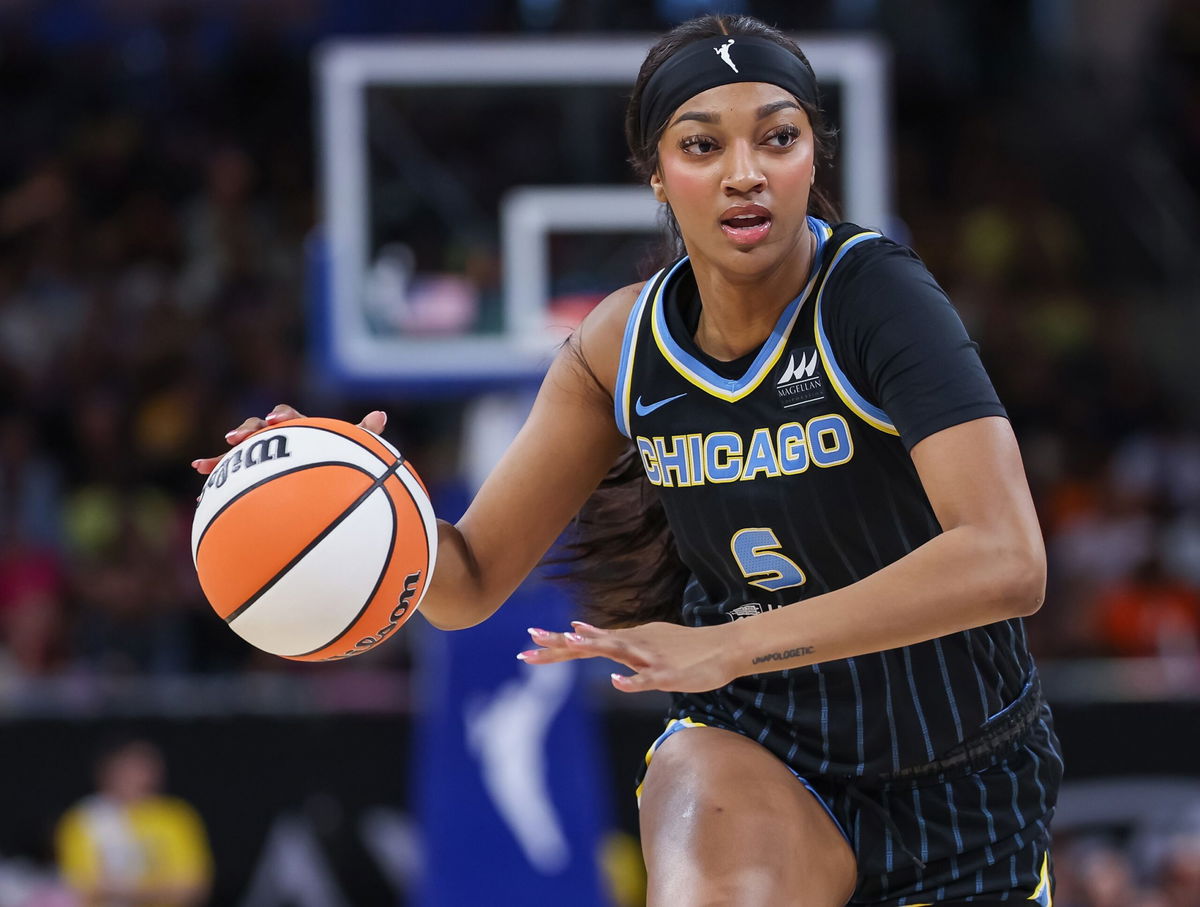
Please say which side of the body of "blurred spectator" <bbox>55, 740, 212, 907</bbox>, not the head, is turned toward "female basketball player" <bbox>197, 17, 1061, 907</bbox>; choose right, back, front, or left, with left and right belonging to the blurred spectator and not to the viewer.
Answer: front

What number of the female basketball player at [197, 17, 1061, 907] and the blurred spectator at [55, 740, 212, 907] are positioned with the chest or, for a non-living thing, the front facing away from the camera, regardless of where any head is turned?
0

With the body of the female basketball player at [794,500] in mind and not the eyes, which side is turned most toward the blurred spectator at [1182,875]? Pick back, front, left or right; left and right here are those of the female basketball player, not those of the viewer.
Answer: back

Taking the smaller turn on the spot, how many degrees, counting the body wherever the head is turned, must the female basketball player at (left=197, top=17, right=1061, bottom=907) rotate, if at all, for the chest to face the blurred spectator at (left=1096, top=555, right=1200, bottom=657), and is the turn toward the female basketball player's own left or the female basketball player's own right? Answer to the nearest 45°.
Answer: approximately 135° to the female basketball player's own right

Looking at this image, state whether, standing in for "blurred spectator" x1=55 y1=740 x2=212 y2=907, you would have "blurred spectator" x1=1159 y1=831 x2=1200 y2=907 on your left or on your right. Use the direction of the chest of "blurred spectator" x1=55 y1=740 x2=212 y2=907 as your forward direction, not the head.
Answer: on your left

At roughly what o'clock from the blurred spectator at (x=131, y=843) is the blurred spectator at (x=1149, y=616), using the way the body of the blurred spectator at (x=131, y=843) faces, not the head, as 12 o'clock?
the blurred spectator at (x=1149, y=616) is roughly at 9 o'clock from the blurred spectator at (x=131, y=843).

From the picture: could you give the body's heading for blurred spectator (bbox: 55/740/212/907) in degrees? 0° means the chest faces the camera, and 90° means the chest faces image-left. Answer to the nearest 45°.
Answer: approximately 0°

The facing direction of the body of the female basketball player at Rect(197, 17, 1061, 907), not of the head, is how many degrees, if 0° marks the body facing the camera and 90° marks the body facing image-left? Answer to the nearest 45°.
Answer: approximately 45°
